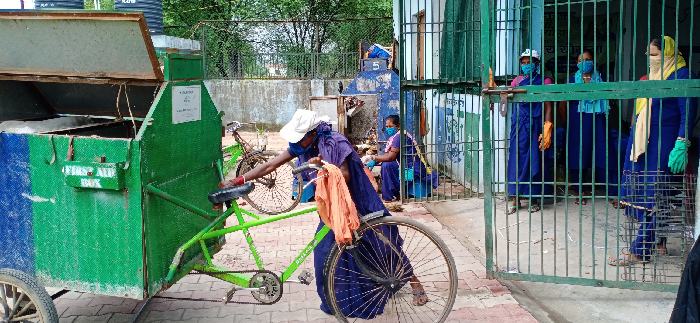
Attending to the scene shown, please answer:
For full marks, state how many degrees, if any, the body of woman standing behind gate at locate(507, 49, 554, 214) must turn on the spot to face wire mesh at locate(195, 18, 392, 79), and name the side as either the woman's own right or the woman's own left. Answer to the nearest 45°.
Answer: approximately 135° to the woman's own right

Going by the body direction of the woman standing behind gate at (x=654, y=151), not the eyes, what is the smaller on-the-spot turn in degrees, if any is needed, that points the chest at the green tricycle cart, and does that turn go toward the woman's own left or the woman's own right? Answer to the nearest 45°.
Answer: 0° — they already face it

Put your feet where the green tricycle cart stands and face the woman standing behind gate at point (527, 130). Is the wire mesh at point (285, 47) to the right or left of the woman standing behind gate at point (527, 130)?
left

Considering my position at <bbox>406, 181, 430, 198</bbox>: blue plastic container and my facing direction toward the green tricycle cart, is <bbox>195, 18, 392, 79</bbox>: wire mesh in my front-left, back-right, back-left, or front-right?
back-right

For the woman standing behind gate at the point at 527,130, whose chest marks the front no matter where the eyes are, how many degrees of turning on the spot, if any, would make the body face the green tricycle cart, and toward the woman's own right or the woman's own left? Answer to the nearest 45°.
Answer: approximately 45° to the woman's own right

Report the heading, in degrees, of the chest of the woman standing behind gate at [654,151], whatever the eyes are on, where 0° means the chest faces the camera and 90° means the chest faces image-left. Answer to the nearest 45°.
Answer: approximately 45°

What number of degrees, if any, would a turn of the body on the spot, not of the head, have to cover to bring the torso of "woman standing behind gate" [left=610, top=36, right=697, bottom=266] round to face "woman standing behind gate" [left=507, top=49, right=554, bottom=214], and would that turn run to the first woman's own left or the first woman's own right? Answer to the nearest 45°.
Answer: approximately 90° to the first woman's own right

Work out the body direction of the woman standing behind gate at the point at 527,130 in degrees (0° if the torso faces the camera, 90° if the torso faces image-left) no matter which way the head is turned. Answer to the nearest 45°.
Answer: approximately 0°

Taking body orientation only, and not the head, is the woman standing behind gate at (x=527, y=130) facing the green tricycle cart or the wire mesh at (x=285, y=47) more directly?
the green tricycle cart

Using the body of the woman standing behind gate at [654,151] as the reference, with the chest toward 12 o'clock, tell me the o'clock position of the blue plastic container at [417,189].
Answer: The blue plastic container is roughly at 3 o'clock from the woman standing behind gate.

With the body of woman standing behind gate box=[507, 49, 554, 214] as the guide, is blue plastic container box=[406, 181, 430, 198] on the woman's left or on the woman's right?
on the woman's right
